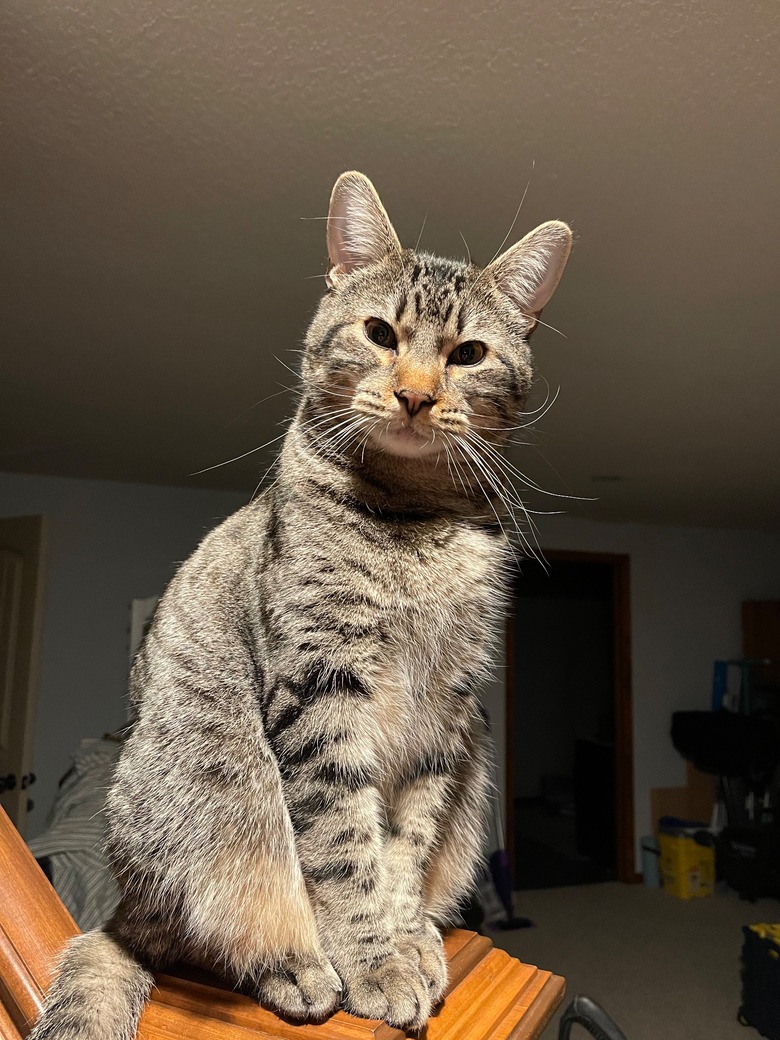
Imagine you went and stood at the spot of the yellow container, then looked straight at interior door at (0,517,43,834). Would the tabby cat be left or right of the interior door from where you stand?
left

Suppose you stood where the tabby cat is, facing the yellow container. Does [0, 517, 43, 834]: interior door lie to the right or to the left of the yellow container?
left

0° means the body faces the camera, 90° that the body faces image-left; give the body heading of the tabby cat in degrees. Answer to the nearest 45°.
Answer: approximately 315°

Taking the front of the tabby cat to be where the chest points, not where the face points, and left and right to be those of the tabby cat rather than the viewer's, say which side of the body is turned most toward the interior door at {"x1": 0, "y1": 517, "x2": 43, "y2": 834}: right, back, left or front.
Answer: back

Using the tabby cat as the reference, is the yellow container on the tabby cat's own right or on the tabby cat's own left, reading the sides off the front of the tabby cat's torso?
on the tabby cat's own left
